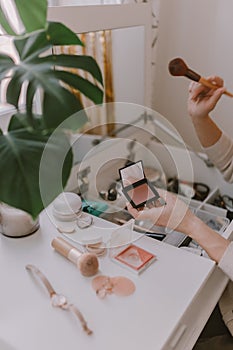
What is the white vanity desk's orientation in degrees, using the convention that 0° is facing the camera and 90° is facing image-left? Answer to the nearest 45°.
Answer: approximately 315°

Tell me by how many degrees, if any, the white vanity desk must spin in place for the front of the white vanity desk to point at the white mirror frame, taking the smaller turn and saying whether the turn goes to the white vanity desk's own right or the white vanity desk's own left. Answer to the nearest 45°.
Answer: approximately 135° to the white vanity desk's own left
